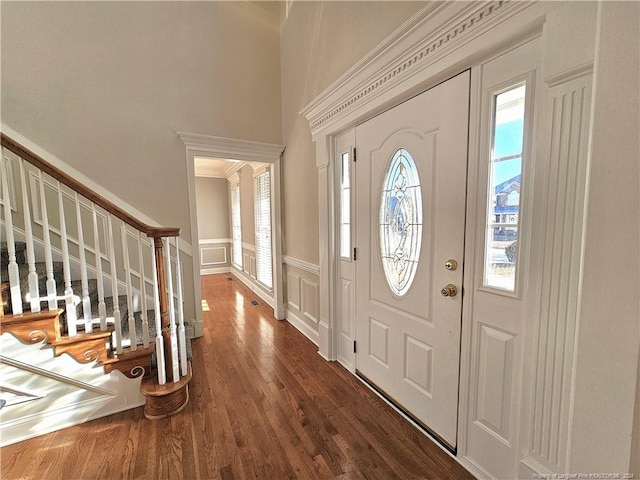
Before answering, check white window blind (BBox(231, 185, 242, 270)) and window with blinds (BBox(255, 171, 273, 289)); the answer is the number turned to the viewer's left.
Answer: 2

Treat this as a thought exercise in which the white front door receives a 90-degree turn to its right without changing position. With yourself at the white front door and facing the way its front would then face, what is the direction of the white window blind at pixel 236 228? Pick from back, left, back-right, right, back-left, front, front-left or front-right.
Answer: front

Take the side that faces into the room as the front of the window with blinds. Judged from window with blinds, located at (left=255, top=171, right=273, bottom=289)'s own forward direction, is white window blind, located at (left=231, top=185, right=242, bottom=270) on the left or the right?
on its right

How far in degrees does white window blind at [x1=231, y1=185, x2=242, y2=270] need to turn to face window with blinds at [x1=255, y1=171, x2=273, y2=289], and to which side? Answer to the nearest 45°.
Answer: approximately 90° to its left

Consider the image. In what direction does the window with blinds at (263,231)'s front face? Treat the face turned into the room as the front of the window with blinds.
to the viewer's left

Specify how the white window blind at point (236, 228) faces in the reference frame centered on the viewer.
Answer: facing to the left of the viewer

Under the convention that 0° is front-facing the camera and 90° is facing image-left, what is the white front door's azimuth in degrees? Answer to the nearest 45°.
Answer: approximately 45°

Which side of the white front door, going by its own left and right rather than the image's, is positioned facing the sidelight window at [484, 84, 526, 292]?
left
